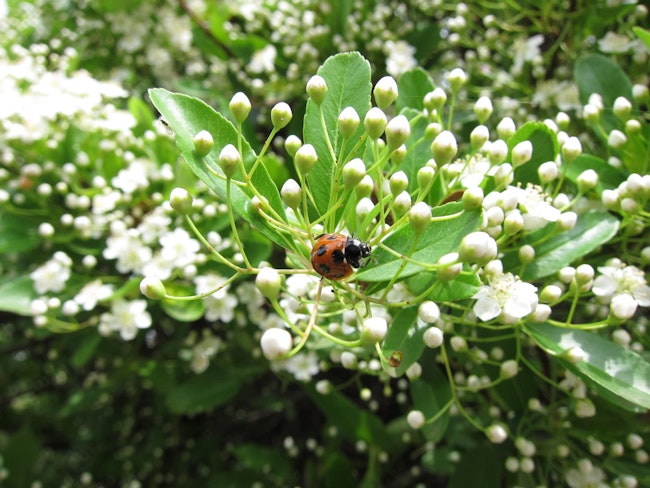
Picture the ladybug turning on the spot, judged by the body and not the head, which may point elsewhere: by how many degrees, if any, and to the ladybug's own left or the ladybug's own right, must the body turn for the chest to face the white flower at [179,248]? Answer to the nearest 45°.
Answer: approximately 135° to the ladybug's own left

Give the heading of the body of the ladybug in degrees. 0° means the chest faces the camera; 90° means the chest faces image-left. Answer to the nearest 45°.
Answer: approximately 270°

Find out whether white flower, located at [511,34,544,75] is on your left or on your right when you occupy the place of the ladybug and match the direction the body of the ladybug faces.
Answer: on your left

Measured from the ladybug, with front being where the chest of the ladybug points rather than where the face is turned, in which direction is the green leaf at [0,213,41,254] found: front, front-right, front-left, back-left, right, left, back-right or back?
back-left

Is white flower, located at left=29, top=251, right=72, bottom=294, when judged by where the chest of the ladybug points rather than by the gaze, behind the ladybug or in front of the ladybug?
behind
